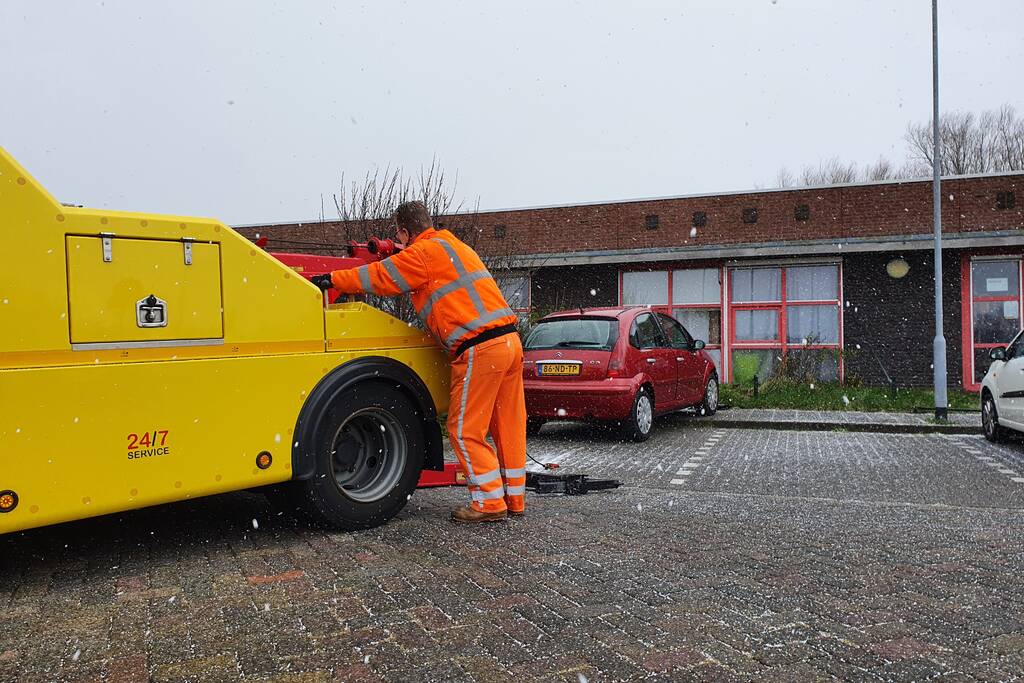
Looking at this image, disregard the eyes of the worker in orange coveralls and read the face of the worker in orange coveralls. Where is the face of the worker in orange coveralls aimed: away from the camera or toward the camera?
away from the camera

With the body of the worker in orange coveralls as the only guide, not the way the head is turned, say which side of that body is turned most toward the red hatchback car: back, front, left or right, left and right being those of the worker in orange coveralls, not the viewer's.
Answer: right

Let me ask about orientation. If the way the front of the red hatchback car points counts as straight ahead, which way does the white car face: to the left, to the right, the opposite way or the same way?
to the left

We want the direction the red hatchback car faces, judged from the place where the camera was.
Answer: facing away from the viewer and to the right of the viewer

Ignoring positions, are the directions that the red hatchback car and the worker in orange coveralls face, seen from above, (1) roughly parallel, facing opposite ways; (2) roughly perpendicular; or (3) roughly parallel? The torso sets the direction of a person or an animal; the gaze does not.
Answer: roughly perpendicular

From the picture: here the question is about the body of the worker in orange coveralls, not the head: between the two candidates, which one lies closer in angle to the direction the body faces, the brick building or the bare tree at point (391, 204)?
the bare tree

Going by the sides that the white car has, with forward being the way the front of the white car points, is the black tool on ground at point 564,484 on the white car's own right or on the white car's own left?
on the white car's own left

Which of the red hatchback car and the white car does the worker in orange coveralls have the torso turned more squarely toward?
the red hatchback car

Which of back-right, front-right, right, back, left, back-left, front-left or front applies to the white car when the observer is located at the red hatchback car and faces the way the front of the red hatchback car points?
front-right

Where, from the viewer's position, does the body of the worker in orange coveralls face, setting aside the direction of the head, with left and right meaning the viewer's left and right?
facing away from the viewer and to the left of the viewer

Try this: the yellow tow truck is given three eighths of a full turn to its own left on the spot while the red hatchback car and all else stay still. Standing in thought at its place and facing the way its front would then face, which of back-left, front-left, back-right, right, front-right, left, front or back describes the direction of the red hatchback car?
front-left
